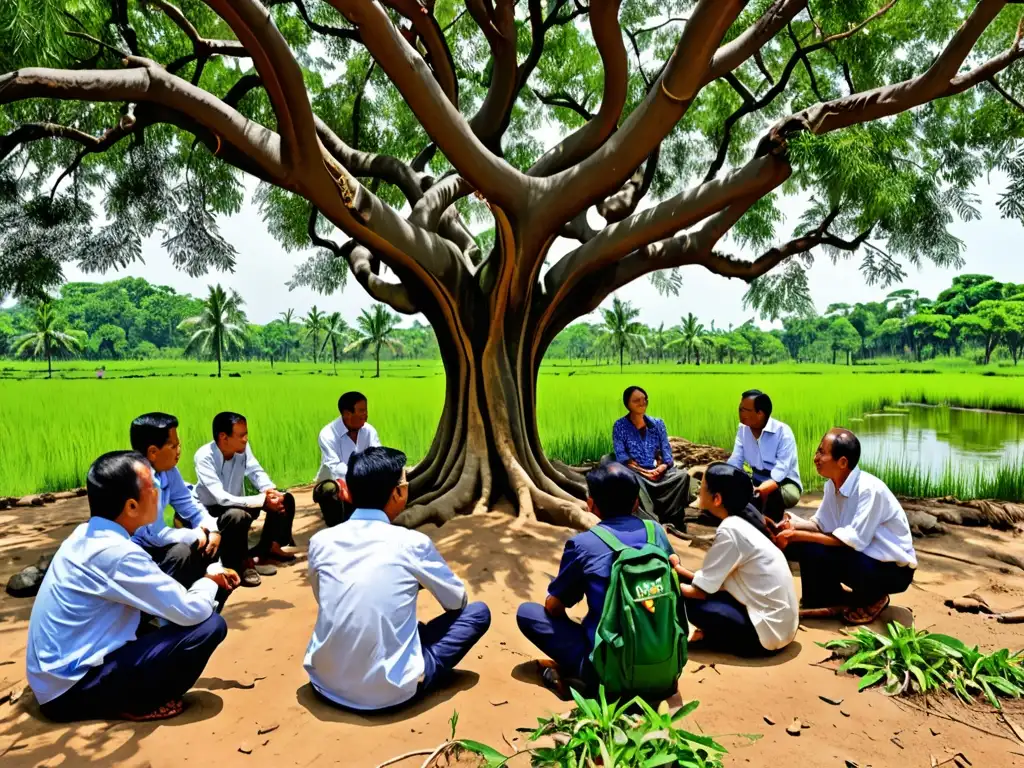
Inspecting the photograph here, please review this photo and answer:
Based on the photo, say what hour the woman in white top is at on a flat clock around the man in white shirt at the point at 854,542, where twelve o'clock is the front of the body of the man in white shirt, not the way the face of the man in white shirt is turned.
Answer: The woman in white top is roughly at 10 o'clock from the man in white shirt.

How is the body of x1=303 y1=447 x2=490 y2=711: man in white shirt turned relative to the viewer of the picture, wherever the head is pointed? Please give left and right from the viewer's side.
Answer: facing away from the viewer and to the right of the viewer

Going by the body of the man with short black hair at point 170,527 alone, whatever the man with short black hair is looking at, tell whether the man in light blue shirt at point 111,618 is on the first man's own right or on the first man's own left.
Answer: on the first man's own right

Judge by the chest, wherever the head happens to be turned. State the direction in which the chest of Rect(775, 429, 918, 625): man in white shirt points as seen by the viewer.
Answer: to the viewer's left

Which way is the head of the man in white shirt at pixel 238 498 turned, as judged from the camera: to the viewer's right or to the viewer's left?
to the viewer's right

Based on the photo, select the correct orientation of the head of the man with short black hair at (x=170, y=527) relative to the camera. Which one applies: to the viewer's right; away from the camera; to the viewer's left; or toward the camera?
to the viewer's right

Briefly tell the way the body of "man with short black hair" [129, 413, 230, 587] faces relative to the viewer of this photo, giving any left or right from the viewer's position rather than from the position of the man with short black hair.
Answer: facing to the right of the viewer

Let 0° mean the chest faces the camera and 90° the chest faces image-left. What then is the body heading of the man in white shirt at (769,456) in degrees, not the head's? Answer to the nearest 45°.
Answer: approximately 45°

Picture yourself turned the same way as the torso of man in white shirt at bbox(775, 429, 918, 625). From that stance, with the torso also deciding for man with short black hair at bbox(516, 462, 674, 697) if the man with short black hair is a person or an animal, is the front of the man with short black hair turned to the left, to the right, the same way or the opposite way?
to the right
